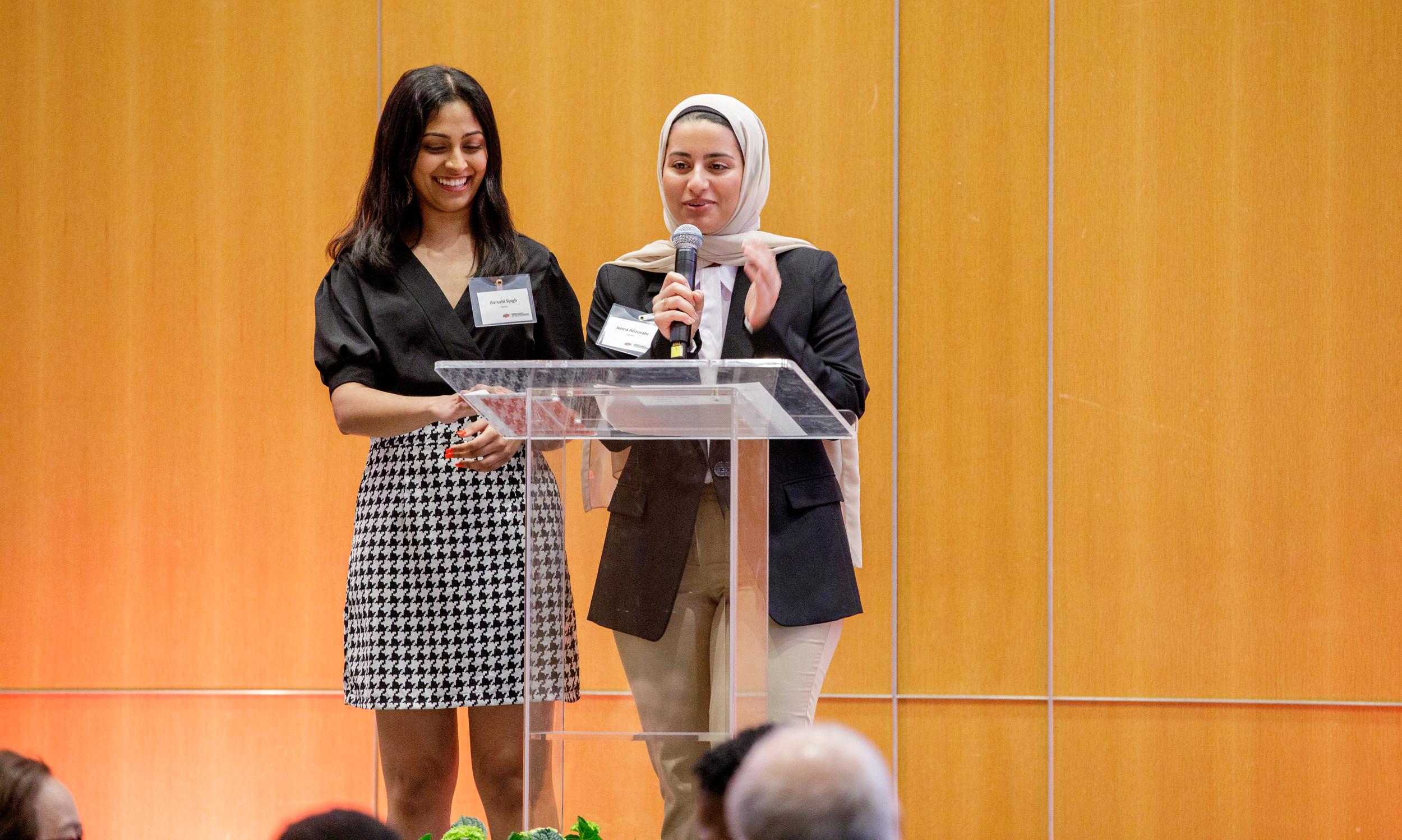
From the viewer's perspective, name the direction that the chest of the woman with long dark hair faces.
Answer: toward the camera

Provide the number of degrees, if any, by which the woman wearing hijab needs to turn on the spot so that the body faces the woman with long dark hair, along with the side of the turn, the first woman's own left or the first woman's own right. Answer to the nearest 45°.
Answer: approximately 90° to the first woman's own right

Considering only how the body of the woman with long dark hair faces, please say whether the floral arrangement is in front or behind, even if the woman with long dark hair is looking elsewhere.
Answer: in front

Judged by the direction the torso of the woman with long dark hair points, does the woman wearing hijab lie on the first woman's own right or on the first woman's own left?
on the first woman's own left

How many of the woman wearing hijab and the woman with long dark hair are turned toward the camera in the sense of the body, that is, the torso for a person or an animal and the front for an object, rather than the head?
2

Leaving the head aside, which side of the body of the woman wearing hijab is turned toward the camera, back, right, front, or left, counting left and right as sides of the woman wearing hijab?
front
